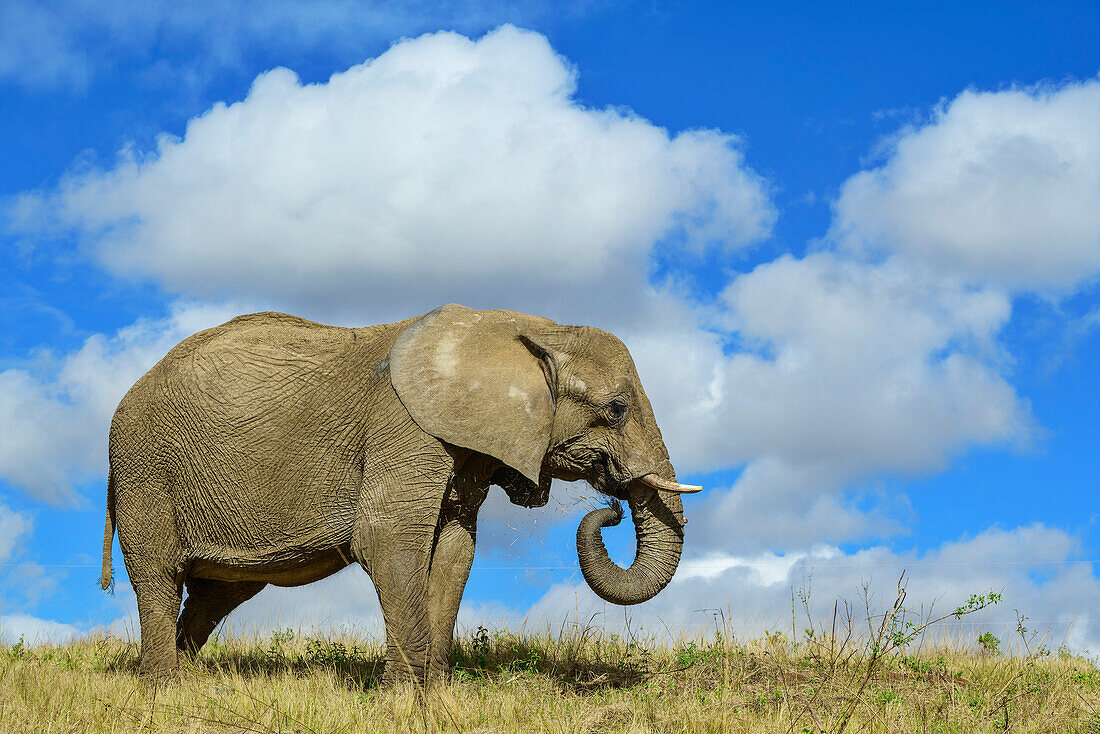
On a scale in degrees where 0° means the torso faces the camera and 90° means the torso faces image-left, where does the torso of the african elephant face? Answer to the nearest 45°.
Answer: approximately 270°
